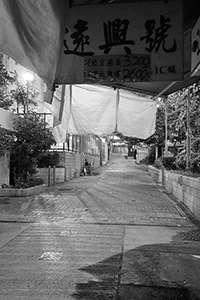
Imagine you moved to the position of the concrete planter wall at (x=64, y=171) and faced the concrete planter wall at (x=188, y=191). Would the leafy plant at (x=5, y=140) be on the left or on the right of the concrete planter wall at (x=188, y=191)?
right

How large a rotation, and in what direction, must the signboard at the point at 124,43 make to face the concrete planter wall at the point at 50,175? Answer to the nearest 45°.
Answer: approximately 180°

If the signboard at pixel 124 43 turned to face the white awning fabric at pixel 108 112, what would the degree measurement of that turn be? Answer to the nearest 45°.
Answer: approximately 180°

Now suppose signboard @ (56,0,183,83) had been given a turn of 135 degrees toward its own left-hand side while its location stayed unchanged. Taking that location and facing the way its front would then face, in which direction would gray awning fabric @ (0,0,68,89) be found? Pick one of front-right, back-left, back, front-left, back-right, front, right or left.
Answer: back

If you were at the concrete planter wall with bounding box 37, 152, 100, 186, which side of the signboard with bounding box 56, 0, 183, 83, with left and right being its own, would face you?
back

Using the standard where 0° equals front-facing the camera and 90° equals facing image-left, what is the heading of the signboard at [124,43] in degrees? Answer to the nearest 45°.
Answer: approximately 0°

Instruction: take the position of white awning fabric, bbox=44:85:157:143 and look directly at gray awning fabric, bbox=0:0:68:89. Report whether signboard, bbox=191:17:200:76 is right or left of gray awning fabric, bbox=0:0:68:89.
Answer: left

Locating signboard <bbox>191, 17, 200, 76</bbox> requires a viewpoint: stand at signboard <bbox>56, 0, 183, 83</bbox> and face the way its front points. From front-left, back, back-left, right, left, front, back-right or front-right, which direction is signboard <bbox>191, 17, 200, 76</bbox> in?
left
